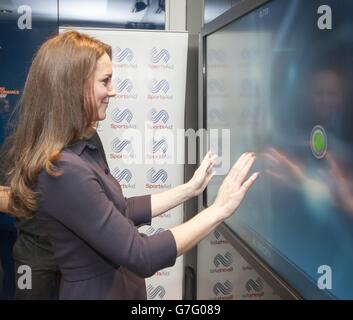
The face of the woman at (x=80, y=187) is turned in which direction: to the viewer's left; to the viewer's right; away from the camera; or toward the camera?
to the viewer's right

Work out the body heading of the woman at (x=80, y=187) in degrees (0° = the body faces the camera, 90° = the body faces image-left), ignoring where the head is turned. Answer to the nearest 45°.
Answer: approximately 270°
